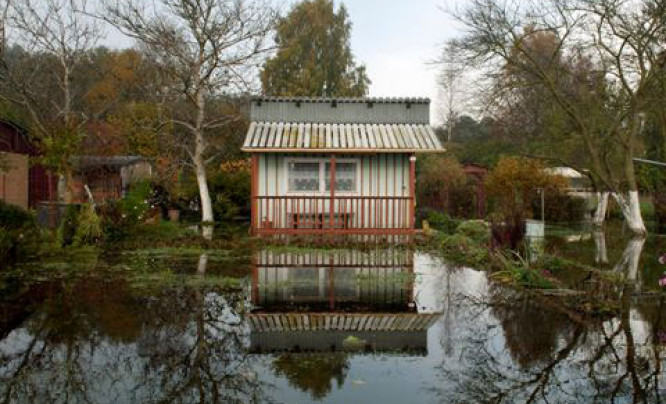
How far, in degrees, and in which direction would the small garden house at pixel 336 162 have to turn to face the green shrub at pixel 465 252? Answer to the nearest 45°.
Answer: approximately 45° to its left

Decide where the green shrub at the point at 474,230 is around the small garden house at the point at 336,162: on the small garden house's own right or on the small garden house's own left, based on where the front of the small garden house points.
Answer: on the small garden house's own left

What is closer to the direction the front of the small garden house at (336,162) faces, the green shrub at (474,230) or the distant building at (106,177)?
the green shrub

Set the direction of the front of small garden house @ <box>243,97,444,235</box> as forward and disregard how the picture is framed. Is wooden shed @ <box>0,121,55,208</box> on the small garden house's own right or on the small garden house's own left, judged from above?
on the small garden house's own right

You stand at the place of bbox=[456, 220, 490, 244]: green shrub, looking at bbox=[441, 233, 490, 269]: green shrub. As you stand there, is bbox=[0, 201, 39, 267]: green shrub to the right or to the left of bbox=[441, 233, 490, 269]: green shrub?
right

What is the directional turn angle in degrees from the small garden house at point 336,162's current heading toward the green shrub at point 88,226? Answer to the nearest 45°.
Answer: approximately 45° to its right

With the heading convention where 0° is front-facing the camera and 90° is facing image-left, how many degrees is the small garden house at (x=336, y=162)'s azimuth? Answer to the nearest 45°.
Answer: approximately 0°

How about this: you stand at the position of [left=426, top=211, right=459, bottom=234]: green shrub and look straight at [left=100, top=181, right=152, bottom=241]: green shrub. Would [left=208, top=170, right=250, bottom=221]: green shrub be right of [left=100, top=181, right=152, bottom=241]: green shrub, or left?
right

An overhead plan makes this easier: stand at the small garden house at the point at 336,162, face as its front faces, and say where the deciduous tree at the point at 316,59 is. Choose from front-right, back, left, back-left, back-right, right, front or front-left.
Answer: back

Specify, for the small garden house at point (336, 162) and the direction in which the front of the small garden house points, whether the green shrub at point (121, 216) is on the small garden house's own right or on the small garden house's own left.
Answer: on the small garden house's own right

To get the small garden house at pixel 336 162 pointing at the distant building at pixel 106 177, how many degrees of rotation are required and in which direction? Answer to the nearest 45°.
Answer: approximately 135° to its right

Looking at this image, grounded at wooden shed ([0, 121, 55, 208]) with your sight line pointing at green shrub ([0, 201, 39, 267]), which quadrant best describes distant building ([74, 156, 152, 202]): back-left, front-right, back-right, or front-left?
back-left

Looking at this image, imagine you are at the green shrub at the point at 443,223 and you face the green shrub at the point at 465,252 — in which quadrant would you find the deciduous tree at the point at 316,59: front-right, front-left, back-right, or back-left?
back-right

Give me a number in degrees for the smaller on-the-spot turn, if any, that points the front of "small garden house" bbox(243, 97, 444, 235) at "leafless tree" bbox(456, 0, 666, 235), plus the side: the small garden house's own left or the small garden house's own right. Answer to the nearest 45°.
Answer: approximately 90° to the small garden house's own left

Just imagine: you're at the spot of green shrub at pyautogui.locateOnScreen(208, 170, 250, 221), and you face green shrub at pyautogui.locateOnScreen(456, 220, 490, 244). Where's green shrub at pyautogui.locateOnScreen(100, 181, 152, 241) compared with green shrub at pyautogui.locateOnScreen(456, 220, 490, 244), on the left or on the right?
right
